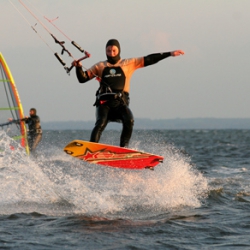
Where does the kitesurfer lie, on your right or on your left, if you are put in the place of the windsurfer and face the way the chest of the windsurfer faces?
on your left

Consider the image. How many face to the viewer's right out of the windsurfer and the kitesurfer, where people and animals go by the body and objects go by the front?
0

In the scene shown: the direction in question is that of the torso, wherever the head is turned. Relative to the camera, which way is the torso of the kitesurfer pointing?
toward the camera

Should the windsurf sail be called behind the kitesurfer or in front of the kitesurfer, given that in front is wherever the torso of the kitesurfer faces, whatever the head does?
behind

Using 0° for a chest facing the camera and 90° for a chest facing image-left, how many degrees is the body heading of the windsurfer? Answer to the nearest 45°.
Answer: approximately 45°
